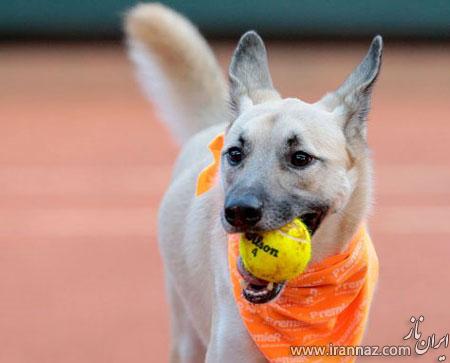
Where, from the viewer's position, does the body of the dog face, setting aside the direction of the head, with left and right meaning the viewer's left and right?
facing the viewer and to the right of the viewer
